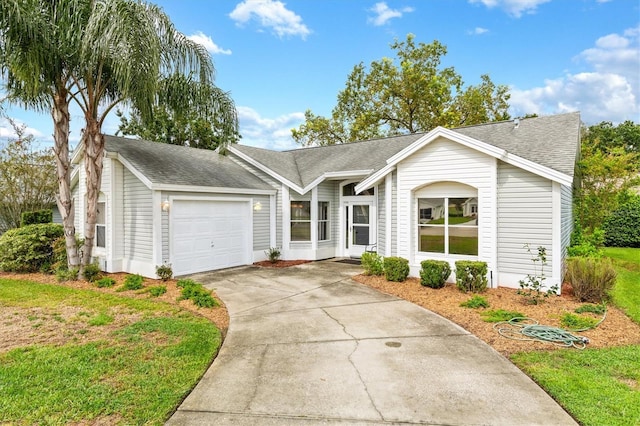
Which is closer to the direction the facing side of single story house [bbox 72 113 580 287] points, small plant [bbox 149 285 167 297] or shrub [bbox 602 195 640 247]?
the small plant

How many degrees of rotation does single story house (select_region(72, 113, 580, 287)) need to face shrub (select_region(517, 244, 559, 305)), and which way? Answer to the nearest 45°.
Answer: approximately 45° to its left

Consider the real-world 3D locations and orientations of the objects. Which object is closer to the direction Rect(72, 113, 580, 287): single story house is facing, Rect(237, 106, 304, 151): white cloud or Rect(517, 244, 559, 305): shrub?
the shrub

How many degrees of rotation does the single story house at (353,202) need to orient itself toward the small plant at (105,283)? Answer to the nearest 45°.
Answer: approximately 90° to its right

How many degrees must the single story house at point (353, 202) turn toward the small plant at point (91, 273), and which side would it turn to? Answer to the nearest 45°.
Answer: approximately 90° to its right

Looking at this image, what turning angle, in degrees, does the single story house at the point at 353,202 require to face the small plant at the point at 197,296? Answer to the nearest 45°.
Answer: approximately 45° to its right

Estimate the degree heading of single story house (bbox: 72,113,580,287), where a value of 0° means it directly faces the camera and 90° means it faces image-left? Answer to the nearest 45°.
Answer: approximately 0°

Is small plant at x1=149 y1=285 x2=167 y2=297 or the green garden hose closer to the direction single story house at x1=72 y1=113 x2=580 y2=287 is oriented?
the green garden hose

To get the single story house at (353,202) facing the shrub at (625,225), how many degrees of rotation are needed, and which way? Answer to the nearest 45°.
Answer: approximately 135° to its left

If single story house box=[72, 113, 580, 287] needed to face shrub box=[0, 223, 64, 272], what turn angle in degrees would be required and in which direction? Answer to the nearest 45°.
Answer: approximately 90° to its right

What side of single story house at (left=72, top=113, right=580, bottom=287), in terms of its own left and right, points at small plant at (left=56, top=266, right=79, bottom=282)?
right

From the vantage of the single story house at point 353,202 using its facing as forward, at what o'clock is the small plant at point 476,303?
The small plant is roughly at 11 o'clock from the single story house.
